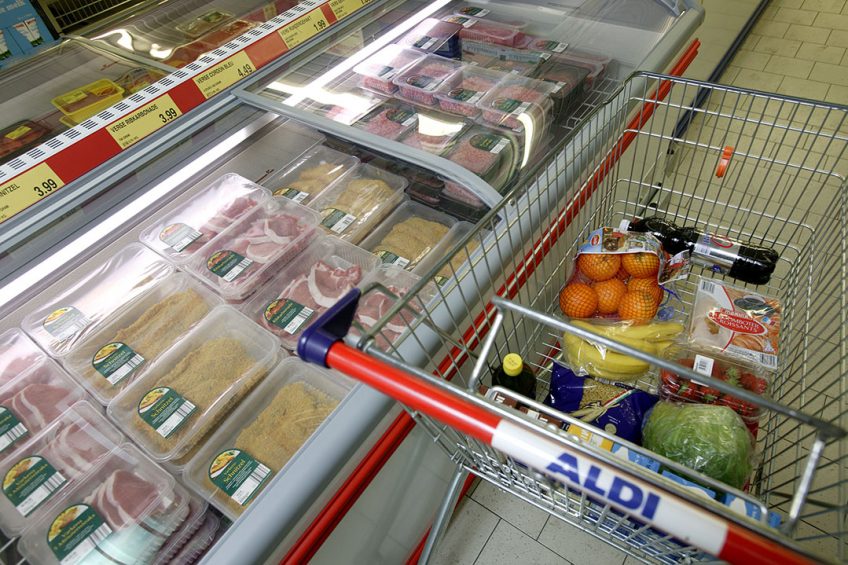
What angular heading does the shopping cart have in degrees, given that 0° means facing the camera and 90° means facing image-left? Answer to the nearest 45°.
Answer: approximately 225°

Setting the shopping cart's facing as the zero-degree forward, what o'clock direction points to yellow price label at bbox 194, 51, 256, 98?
The yellow price label is roughly at 9 o'clock from the shopping cart.

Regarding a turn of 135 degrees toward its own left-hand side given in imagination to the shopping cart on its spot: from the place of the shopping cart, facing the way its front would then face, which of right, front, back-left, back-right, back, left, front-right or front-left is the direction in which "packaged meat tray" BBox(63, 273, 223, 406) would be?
front

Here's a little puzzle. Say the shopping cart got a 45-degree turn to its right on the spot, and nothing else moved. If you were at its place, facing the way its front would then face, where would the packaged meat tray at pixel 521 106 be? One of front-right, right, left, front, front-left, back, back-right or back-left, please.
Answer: left

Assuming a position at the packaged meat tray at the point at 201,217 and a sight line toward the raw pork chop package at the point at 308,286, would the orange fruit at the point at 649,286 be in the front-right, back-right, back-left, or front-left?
front-left

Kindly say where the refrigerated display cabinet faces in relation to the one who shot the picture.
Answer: facing the viewer and to the right of the viewer

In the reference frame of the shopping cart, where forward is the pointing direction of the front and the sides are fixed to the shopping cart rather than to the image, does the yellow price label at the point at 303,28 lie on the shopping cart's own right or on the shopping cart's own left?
on the shopping cart's own left
